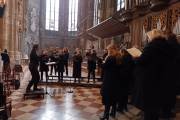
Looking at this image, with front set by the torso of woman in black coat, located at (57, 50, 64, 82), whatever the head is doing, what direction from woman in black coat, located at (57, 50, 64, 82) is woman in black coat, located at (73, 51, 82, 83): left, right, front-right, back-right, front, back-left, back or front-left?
left

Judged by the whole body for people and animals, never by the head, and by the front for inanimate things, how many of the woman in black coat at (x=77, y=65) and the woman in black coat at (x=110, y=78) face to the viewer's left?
1

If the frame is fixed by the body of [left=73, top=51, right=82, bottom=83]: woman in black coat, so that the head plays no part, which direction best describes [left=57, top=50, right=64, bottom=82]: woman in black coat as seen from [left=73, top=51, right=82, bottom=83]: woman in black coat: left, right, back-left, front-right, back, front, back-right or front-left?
right

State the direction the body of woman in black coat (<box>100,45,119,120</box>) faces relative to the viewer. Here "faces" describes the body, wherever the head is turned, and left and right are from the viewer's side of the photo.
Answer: facing to the left of the viewer

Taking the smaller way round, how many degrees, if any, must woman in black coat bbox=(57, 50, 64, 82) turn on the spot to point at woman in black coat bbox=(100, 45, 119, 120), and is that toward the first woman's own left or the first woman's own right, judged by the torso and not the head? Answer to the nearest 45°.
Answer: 0° — they already face them
